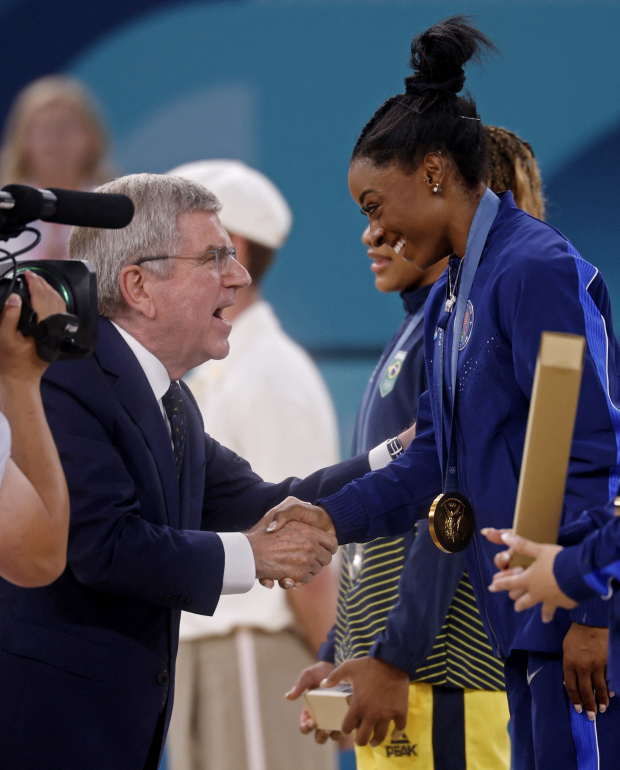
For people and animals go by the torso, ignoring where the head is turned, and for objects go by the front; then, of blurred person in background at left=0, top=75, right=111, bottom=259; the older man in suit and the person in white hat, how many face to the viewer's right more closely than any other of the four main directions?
1

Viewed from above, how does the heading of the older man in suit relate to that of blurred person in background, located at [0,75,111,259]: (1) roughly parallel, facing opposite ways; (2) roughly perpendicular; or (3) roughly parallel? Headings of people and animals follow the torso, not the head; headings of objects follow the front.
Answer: roughly perpendicular

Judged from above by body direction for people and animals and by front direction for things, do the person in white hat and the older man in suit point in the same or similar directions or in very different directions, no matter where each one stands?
very different directions

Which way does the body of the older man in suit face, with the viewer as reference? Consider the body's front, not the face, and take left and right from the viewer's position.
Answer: facing to the right of the viewer

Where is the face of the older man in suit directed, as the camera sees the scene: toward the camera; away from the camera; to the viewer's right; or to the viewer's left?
to the viewer's right

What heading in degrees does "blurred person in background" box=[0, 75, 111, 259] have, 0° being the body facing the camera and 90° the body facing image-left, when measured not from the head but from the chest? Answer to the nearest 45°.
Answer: approximately 0°
